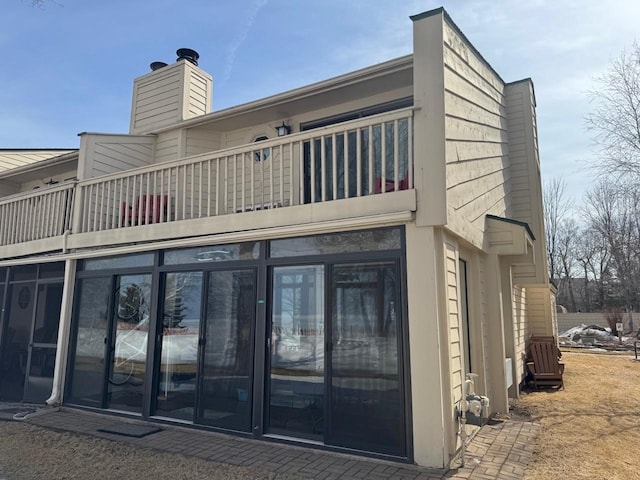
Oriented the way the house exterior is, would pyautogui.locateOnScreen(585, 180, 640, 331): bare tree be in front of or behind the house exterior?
behind

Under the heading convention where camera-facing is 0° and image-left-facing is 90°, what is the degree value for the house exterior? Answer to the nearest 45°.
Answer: approximately 45°

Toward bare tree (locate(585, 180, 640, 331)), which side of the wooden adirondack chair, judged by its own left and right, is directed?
back

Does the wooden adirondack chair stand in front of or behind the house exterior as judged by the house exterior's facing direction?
behind
